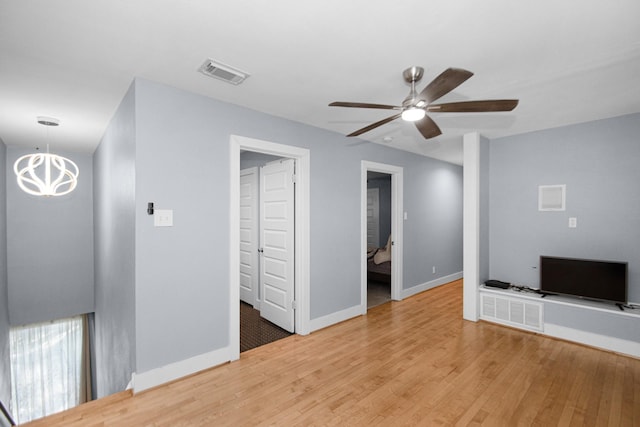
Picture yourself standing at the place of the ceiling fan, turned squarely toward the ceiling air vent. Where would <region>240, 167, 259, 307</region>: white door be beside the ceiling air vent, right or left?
right

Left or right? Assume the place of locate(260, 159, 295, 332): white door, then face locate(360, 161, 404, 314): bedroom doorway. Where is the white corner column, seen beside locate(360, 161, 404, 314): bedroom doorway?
right

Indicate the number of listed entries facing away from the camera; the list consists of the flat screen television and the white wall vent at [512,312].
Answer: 0

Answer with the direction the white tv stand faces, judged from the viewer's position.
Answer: facing the viewer and to the left of the viewer

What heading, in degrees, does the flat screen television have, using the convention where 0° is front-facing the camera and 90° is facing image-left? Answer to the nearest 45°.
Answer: approximately 45°

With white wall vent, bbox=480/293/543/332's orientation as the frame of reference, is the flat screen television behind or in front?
behind

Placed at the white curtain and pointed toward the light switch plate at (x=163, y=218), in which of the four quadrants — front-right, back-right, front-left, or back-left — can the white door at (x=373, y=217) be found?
front-left

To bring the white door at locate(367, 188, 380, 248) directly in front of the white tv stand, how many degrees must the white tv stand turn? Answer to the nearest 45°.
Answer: approximately 90° to its right

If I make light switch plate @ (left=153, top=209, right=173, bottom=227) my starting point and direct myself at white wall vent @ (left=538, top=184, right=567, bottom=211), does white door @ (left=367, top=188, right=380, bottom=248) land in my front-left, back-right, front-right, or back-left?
front-left

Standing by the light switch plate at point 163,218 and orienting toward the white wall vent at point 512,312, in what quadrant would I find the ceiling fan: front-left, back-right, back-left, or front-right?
front-right

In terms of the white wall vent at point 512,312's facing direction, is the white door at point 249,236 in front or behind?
in front

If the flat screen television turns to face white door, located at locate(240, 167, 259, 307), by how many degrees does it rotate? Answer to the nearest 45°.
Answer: approximately 90° to its right

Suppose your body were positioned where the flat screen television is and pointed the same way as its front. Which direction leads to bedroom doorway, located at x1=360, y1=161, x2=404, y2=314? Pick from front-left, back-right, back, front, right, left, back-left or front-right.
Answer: front-right

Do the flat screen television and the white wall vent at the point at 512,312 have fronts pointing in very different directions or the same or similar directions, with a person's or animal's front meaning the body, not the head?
same or similar directions
